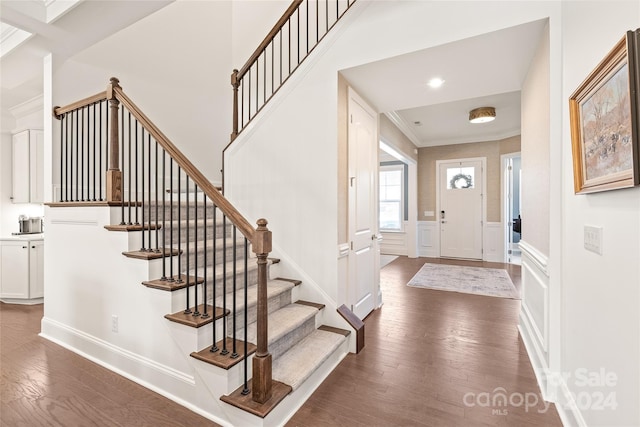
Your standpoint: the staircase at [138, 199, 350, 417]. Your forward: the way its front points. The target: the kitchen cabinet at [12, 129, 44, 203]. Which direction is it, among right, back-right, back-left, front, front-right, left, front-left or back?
back

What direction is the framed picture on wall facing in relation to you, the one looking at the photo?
facing the viewer and to the left of the viewer

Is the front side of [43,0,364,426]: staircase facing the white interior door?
no

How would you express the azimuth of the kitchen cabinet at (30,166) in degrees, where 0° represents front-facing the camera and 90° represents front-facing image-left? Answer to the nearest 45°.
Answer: approximately 0°

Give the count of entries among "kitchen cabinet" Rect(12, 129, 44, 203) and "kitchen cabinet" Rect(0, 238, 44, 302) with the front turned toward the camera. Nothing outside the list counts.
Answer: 2

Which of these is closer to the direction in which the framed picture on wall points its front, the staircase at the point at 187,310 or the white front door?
the staircase

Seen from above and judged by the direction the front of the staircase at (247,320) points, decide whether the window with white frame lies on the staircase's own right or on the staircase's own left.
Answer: on the staircase's own left

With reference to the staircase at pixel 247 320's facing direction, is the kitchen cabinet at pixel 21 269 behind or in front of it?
behind

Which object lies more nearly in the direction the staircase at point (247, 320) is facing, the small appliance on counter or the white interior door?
the white interior door

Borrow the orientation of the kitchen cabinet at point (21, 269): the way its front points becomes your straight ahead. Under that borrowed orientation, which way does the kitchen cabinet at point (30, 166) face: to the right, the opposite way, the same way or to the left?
the same way

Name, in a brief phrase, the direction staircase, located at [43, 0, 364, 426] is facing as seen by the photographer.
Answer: facing the viewer and to the right of the viewer

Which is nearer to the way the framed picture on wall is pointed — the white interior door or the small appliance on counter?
the small appliance on counter

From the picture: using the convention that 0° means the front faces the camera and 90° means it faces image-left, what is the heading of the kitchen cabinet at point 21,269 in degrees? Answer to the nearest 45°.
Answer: approximately 0°

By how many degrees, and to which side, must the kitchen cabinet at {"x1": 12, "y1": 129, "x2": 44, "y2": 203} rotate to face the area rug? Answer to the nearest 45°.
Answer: approximately 45° to its left

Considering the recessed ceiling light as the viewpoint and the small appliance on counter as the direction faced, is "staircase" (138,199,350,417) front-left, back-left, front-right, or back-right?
front-left

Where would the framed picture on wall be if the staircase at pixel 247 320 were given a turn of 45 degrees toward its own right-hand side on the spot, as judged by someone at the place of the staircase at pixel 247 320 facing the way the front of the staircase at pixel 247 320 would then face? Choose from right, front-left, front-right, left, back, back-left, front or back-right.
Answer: front-left

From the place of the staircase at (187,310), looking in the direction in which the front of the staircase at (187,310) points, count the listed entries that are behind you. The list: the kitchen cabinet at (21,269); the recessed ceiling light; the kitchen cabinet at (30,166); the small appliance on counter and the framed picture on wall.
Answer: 3
